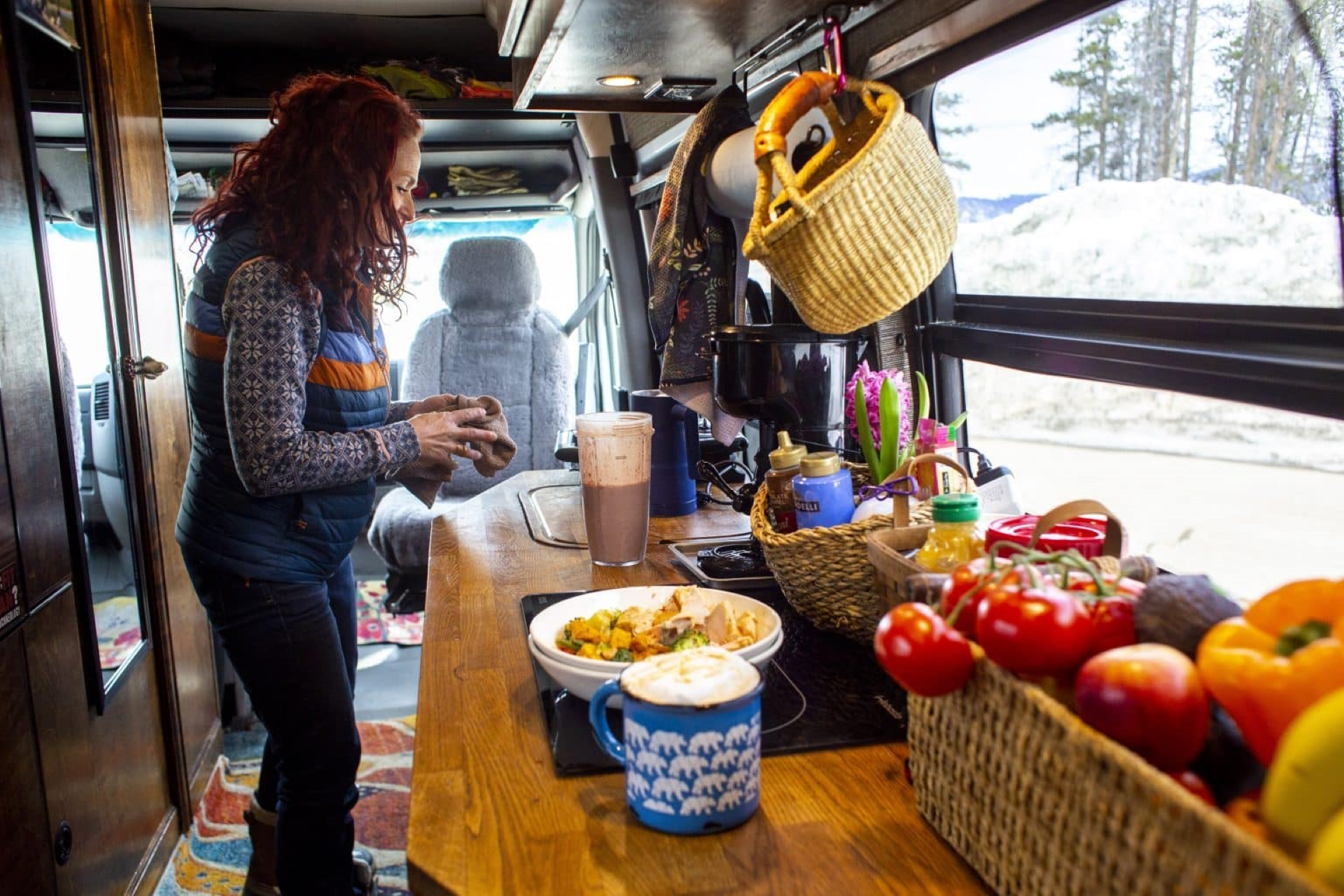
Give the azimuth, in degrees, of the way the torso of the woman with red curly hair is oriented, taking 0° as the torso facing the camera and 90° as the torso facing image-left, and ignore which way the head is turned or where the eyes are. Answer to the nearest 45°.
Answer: approximately 270°

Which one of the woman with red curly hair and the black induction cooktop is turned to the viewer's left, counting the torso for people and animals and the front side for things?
the black induction cooktop

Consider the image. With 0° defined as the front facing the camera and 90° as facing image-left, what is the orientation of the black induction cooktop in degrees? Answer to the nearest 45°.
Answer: approximately 90°

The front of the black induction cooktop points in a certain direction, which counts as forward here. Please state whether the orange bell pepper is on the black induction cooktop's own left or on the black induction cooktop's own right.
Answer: on the black induction cooktop's own left

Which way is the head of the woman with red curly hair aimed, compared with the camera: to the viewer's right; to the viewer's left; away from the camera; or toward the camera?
to the viewer's right

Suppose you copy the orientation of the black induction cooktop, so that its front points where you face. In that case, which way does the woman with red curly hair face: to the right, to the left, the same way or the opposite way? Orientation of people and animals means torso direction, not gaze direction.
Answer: the opposite way

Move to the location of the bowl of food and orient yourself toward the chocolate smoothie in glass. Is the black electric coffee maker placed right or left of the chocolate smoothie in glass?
right

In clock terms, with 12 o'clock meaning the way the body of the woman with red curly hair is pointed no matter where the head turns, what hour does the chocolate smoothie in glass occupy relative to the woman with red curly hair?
The chocolate smoothie in glass is roughly at 1 o'clock from the woman with red curly hair.
